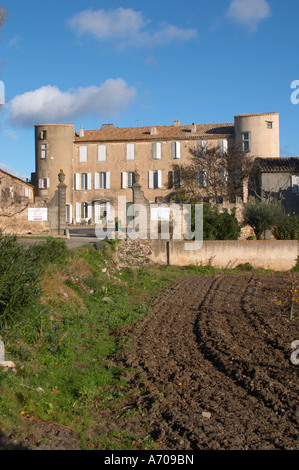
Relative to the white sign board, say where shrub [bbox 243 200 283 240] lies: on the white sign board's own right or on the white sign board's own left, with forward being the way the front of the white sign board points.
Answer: on the white sign board's own left

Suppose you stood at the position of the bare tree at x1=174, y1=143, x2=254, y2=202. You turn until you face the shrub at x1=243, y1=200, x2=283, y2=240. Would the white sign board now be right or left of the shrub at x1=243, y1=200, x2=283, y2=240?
right

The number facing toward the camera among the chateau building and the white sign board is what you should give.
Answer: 2

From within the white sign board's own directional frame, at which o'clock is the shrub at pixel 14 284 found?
The shrub is roughly at 12 o'clock from the white sign board.

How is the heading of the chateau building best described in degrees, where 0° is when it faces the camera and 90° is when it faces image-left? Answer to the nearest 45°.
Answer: approximately 0°

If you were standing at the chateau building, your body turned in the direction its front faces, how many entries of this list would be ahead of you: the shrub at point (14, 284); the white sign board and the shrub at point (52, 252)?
3

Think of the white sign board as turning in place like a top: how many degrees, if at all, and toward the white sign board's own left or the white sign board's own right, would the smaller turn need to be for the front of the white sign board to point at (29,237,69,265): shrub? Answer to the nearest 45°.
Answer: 0° — it already faces it

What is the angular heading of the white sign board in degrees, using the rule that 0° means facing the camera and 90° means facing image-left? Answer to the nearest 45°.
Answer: approximately 0°

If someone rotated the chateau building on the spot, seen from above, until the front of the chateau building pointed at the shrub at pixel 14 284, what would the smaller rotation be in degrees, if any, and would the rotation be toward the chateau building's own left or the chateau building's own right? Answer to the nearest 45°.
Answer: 0° — it already faces it

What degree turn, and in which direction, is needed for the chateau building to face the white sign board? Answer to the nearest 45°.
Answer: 0° — it already faces it
